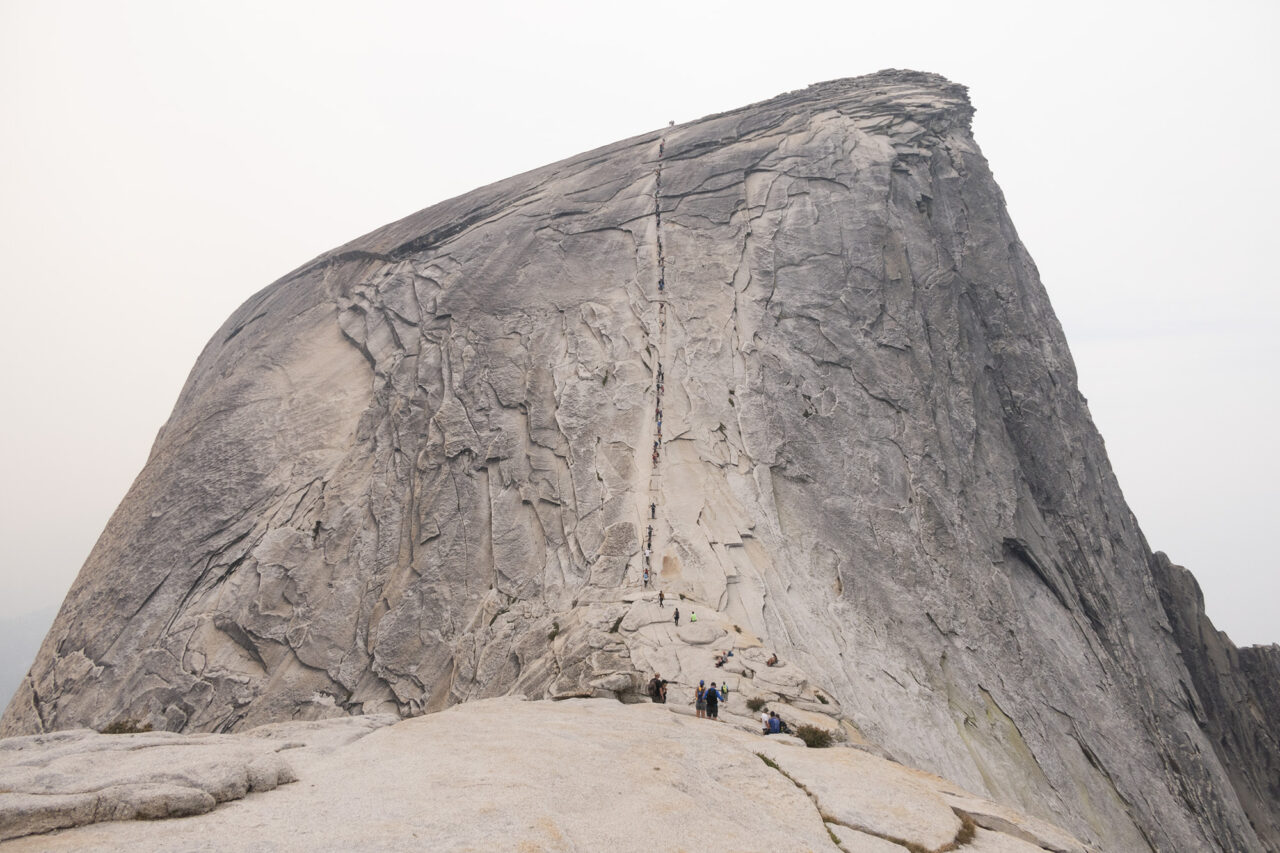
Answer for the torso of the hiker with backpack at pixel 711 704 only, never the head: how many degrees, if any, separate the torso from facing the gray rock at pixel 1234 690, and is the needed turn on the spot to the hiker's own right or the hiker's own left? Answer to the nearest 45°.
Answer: approximately 45° to the hiker's own right

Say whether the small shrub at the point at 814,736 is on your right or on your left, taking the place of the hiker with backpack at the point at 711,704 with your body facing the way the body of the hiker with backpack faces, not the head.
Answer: on your right

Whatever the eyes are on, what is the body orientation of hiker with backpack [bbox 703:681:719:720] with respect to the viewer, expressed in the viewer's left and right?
facing away from the viewer

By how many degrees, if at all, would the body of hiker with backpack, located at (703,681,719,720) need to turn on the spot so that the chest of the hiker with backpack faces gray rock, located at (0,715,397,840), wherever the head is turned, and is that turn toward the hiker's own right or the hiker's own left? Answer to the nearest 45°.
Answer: approximately 135° to the hiker's own left

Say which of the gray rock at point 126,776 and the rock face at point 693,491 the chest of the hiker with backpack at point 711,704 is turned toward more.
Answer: the rock face

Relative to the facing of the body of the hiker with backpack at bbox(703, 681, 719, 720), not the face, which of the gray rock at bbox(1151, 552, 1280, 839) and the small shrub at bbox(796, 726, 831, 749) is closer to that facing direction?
the gray rock
